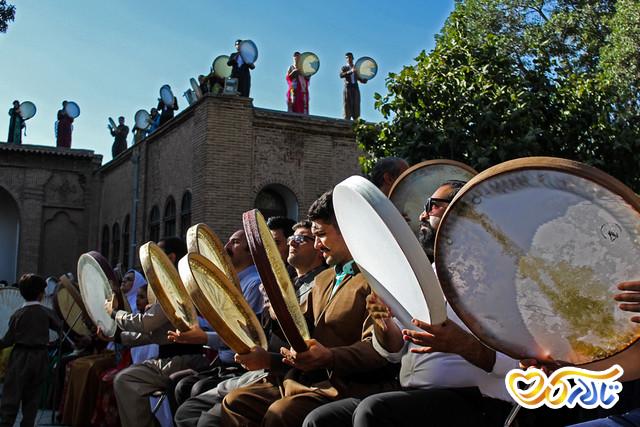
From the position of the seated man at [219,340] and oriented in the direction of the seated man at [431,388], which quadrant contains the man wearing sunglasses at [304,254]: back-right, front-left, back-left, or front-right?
front-left

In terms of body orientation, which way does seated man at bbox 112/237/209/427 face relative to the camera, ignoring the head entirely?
to the viewer's left

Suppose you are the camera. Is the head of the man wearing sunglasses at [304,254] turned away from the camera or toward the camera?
toward the camera

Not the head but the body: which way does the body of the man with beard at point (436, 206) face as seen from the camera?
to the viewer's left

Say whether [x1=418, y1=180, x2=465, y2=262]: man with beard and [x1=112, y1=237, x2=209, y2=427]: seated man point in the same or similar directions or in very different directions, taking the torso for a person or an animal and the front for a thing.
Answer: same or similar directions

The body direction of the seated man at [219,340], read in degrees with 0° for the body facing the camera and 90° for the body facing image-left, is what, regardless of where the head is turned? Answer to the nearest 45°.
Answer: approximately 90°
